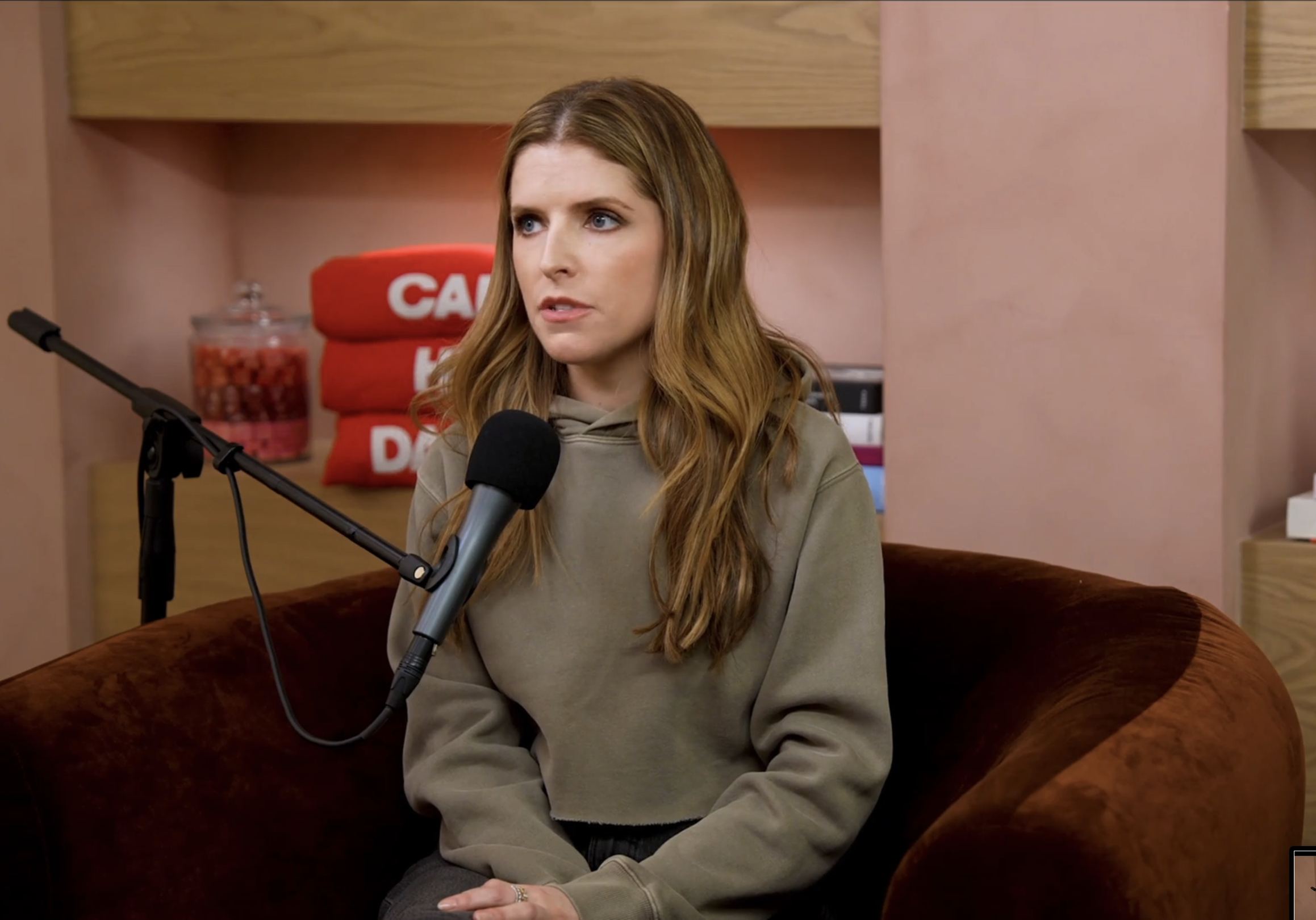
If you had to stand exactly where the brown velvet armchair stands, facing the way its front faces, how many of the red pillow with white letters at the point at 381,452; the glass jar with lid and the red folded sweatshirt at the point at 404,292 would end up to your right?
3

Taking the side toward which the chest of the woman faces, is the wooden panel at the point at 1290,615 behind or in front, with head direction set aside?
behind

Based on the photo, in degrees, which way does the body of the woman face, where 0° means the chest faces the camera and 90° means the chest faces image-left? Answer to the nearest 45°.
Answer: approximately 45°

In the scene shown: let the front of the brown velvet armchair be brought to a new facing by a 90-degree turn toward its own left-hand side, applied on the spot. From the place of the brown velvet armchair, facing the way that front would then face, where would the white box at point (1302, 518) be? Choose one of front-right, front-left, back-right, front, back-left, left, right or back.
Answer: left

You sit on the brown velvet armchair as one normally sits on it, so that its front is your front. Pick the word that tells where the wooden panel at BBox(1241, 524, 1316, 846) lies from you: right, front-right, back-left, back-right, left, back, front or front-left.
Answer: back

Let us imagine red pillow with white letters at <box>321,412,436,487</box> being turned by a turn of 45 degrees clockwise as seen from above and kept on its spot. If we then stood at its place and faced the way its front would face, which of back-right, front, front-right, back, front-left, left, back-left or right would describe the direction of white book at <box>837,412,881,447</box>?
back-left

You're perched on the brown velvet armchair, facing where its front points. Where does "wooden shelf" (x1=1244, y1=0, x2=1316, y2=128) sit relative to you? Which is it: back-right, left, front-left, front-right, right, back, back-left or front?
back

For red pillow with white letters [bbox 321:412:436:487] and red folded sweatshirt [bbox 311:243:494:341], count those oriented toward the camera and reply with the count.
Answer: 2

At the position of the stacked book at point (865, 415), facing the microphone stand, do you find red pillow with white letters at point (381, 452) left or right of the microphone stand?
right

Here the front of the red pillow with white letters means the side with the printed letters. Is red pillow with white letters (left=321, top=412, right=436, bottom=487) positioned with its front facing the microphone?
yes
